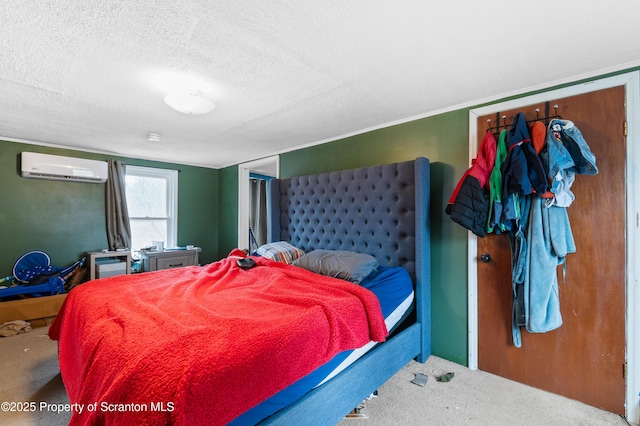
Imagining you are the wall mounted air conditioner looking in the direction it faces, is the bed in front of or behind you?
in front

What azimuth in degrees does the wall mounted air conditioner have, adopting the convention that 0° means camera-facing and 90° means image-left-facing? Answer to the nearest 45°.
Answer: approximately 0°

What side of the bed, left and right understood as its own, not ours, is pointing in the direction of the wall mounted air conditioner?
right

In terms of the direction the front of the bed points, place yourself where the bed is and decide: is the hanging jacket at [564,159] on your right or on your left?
on your left

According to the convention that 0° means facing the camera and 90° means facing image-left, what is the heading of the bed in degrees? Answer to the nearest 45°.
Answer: approximately 45°

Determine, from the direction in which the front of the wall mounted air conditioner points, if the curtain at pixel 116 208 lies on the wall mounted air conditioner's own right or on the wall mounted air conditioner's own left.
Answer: on the wall mounted air conditioner's own left

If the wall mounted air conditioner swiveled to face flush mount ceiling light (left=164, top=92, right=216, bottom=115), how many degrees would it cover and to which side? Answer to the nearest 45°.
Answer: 0° — it already faces it

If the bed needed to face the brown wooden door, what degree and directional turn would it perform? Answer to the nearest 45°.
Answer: approximately 90° to its left

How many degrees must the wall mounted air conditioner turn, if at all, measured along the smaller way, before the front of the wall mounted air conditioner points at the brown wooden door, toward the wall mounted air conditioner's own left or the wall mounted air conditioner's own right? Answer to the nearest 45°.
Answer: approximately 45° to the wall mounted air conditioner's own left

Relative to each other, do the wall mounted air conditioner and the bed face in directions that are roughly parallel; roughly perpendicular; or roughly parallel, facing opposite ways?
roughly perpendicular

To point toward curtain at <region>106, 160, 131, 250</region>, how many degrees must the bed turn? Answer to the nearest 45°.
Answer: approximately 90° to its right

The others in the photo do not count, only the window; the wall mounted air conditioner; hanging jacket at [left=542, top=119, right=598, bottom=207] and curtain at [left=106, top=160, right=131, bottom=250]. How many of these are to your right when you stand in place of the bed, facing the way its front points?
3
